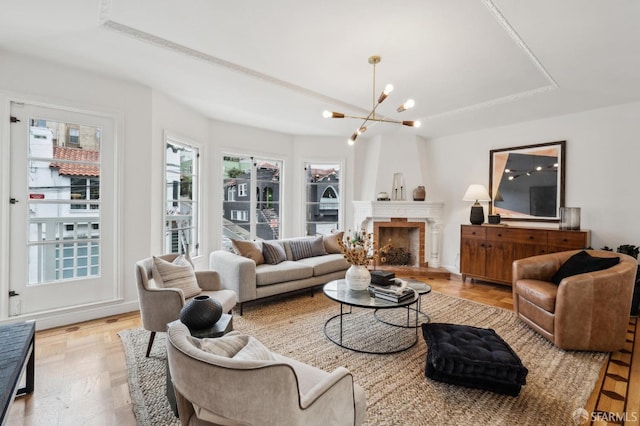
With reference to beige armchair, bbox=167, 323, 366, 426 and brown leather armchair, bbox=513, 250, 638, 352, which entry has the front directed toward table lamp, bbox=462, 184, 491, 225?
the beige armchair

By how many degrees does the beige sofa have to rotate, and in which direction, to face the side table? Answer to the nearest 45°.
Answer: approximately 45° to its right

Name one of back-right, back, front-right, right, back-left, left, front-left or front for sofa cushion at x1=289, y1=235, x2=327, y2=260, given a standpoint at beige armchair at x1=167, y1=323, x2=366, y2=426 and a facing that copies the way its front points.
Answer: front-left

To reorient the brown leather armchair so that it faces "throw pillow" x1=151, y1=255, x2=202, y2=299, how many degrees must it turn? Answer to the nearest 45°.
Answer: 0° — it already faces it

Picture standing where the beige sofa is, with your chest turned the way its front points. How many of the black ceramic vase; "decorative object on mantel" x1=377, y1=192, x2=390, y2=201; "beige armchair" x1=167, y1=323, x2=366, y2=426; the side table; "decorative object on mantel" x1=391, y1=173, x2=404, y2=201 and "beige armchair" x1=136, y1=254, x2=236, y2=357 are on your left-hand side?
2

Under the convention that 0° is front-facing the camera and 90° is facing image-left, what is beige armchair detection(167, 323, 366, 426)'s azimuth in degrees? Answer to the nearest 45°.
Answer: approximately 225°

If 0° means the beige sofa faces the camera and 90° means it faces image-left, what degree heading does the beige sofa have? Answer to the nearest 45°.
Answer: approximately 315°

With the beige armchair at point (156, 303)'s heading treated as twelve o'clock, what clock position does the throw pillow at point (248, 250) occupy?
The throw pillow is roughly at 9 o'clock from the beige armchair.

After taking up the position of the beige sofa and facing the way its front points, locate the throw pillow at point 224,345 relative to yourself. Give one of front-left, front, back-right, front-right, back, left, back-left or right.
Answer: front-right
